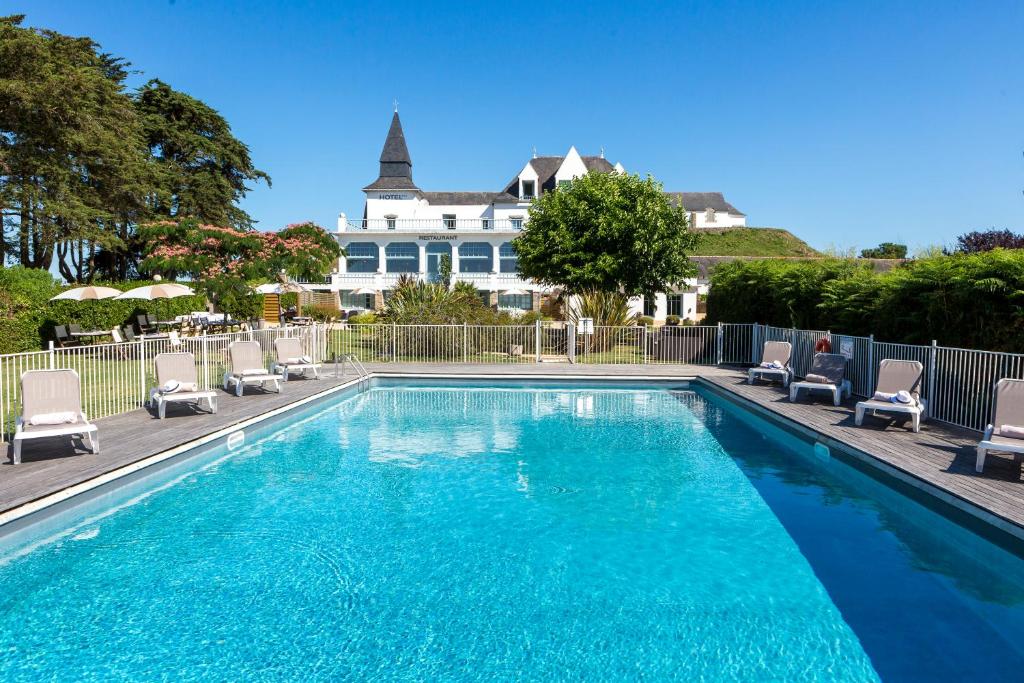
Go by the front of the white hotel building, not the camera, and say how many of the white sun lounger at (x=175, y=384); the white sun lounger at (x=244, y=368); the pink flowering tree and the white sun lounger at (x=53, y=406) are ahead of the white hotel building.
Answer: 4

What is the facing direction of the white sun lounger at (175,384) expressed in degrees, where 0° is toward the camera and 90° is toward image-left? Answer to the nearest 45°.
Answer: approximately 315°

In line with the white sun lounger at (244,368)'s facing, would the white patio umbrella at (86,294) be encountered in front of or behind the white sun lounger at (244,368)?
behind

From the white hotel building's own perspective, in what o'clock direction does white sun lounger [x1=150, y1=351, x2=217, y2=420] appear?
The white sun lounger is roughly at 12 o'clock from the white hotel building.

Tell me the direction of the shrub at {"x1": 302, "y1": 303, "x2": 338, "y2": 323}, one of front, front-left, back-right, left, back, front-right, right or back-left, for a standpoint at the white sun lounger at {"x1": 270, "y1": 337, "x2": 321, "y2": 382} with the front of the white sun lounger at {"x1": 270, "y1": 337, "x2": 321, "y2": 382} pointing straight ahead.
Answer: back-left

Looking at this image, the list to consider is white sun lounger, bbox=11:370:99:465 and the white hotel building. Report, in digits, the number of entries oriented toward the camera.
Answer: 2

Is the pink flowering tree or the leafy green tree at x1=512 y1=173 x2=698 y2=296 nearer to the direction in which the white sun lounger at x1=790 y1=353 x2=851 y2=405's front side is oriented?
the pink flowering tree
